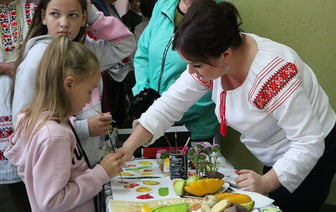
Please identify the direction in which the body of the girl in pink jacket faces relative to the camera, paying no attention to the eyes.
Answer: to the viewer's right

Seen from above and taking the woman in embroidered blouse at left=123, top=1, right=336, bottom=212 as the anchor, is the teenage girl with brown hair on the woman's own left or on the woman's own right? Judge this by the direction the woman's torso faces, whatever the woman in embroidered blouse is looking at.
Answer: on the woman's own right

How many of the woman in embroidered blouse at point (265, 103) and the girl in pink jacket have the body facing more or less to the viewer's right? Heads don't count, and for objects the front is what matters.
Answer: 1

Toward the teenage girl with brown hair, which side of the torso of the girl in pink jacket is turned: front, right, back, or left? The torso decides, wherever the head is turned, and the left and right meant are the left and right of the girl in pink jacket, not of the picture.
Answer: left

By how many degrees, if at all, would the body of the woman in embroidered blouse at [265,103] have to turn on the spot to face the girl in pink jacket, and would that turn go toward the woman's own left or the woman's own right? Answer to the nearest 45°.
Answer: approximately 45° to the woman's own right

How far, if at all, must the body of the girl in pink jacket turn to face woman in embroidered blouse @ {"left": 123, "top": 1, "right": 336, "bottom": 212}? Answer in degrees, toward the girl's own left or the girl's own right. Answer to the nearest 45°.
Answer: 0° — they already face them

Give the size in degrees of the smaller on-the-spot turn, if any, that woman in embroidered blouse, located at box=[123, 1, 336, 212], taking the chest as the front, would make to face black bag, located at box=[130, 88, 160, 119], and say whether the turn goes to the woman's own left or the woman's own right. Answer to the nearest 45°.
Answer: approximately 90° to the woman's own right

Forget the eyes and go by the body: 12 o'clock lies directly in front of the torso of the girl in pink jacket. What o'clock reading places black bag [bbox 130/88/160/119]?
The black bag is roughly at 10 o'clock from the girl in pink jacket.

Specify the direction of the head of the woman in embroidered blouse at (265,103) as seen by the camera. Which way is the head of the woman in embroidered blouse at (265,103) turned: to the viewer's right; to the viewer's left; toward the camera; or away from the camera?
to the viewer's left

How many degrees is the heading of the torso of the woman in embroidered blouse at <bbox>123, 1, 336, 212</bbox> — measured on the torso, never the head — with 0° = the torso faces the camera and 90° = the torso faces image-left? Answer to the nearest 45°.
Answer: approximately 45°

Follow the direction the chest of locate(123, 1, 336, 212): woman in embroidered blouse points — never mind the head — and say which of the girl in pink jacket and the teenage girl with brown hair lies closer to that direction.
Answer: the girl in pink jacket
